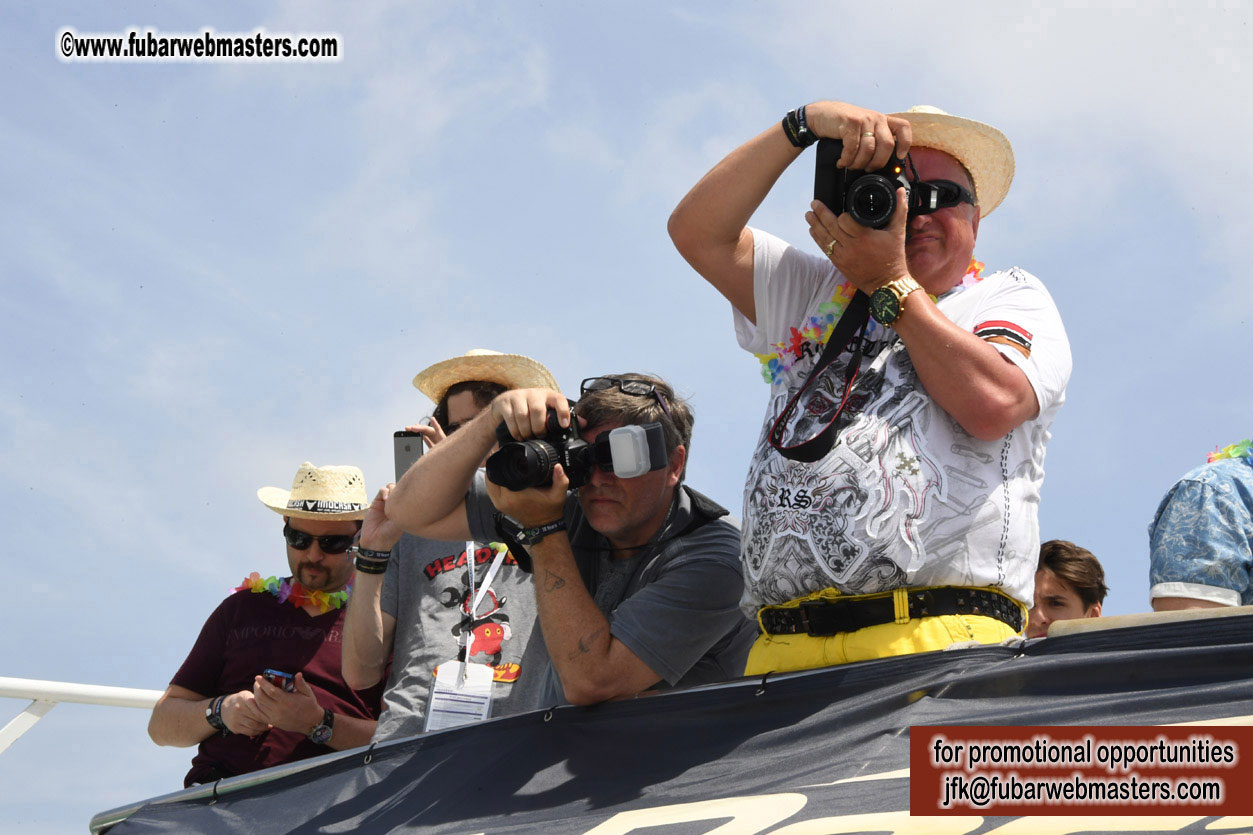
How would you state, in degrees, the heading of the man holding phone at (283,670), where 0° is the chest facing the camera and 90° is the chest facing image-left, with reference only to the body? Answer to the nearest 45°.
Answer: approximately 0°

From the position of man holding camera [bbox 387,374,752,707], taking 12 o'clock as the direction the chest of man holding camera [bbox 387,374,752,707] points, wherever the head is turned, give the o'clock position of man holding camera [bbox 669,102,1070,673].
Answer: man holding camera [bbox 669,102,1070,673] is roughly at 9 o'clock from man holding camera [bbox 387,374,752,707].

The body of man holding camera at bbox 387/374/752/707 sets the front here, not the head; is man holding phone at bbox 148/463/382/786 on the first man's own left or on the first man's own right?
on the first man's own right

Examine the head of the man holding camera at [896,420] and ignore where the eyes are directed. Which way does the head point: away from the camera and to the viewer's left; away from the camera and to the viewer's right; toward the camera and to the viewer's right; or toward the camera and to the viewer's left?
toward the camera and to the viewer's left

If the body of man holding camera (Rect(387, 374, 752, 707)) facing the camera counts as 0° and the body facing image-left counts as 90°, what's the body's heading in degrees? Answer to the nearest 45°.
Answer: approximately 45°

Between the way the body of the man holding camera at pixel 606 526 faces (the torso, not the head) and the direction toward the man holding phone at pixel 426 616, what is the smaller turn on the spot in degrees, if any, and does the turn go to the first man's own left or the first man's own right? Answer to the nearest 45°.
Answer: approximately 90° to the first man's own right

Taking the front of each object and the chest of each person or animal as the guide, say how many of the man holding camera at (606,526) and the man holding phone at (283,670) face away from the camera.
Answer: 0
